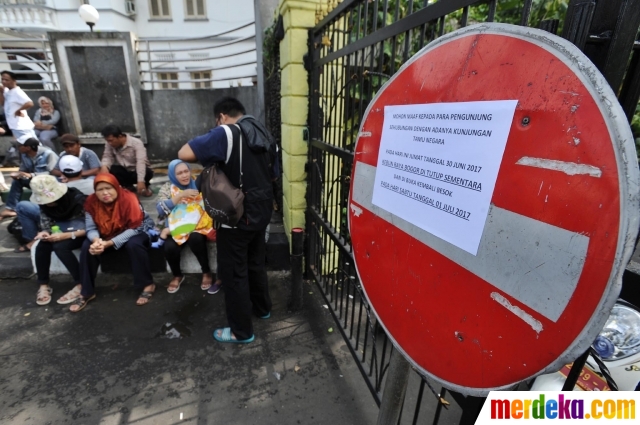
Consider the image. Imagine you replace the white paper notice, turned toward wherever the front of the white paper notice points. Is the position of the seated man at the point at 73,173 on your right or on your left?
on your right

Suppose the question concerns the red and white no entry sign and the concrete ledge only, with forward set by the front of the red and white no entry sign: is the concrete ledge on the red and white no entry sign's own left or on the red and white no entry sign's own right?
on the red and white no entry sign's own right

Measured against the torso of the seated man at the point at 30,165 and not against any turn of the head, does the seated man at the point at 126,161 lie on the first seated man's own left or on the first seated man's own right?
on the first seated man's own left

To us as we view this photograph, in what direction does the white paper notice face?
facing the viewer and to the left of the viewer

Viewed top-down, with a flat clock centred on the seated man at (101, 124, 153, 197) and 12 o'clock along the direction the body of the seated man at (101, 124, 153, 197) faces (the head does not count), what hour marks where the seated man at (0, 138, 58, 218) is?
the seated man at (0, 138, 58, 218) is roughly at 2 o'clock from the seated man at (101, 124, 153, 197).

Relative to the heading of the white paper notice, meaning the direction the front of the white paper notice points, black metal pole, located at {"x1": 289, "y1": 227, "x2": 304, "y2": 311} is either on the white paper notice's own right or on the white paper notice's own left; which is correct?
on the white paper notice's own right

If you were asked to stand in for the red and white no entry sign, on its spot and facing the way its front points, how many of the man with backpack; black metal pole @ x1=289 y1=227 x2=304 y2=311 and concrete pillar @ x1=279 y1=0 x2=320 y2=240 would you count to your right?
3
